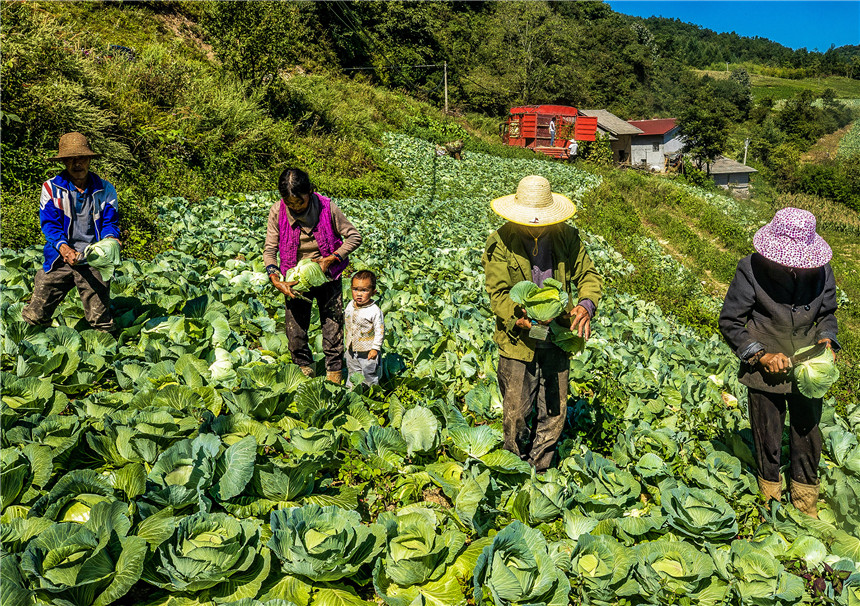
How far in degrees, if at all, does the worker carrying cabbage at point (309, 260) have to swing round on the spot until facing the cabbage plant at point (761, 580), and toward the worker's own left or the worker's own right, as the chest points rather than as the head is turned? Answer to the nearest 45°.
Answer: approximately 45° to the worker's own left

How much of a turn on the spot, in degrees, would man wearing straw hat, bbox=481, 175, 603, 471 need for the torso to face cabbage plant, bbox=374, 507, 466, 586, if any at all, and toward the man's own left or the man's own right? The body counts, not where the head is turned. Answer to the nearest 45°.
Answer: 0° — they already face it

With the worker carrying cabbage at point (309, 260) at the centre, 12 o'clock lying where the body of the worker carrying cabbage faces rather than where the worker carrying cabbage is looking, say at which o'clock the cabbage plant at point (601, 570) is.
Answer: The cabbage plant is roughly at 11 o'clock from the worker carrying cabbage.

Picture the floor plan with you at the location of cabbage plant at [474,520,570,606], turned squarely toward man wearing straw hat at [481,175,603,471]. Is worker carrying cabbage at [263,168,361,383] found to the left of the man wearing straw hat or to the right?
left

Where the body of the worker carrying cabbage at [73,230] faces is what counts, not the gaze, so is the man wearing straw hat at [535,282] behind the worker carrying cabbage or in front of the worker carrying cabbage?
in front

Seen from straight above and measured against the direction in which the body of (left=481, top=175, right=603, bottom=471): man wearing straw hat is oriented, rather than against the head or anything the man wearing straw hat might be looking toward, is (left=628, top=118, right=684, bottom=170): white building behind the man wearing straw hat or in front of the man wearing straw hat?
behind

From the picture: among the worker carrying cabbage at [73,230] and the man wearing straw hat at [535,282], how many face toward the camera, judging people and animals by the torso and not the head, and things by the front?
2

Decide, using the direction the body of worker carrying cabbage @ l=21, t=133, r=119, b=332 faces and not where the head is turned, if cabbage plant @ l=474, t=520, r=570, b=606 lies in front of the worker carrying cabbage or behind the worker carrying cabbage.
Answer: in front

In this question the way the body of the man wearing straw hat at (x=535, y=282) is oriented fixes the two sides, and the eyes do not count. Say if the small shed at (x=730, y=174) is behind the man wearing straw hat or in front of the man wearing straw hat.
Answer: behind
